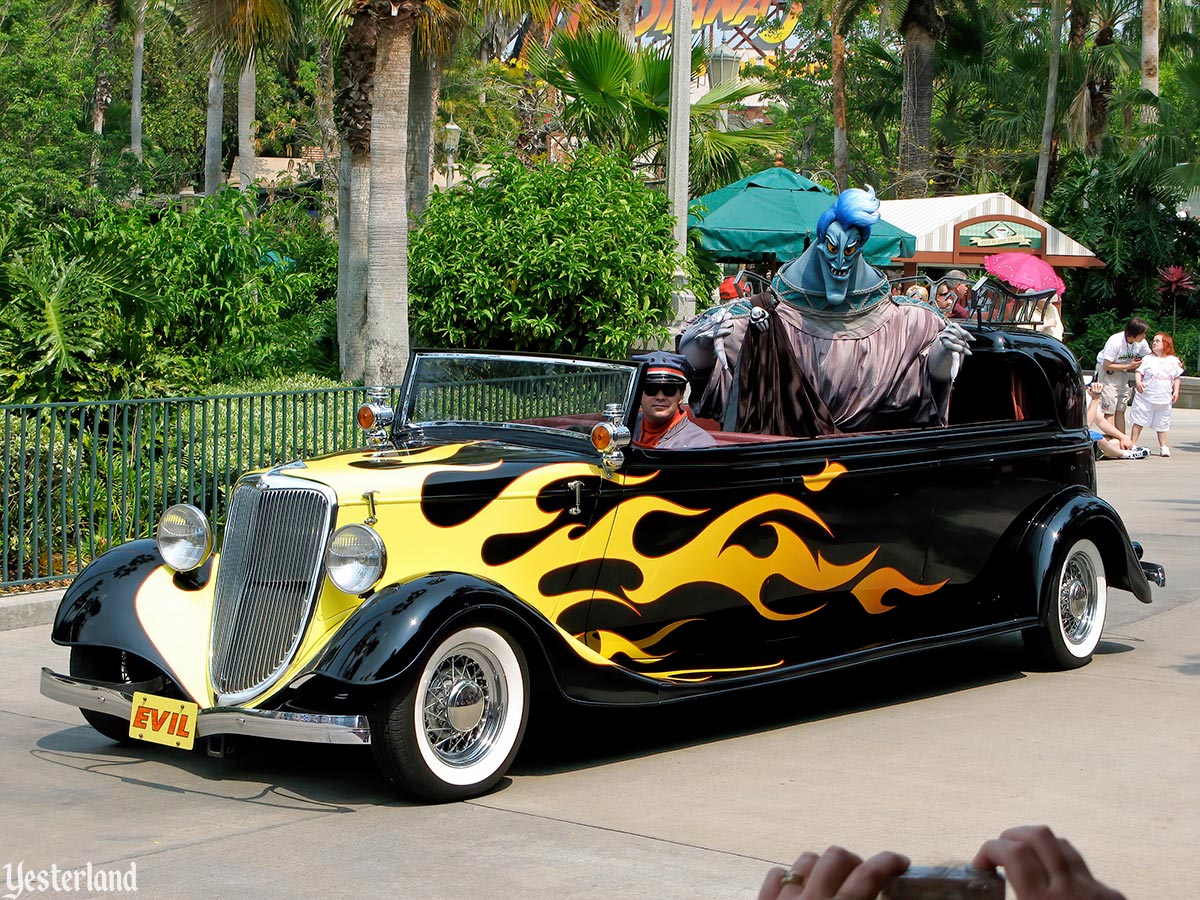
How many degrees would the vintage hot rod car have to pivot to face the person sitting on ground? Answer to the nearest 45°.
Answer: approximately 180°

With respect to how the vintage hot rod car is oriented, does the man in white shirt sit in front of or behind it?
behind

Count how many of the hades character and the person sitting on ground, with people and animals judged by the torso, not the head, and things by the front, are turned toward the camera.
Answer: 1

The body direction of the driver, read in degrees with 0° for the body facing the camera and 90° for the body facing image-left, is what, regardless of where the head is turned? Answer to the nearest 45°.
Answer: approximately 45°

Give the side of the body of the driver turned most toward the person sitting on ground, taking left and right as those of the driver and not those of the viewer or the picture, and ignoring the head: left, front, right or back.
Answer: back

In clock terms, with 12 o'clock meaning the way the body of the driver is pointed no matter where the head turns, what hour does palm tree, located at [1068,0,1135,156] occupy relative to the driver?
The palm tree is roughly at 5 o'clock from the driver.

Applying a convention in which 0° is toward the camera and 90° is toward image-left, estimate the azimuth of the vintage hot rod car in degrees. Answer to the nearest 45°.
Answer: approximately 45°

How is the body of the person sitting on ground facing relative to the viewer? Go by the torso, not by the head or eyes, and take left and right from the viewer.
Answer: facing to the right of the viewer

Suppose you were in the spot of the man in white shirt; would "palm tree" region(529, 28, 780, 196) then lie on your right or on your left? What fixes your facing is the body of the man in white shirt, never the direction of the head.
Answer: on your right
